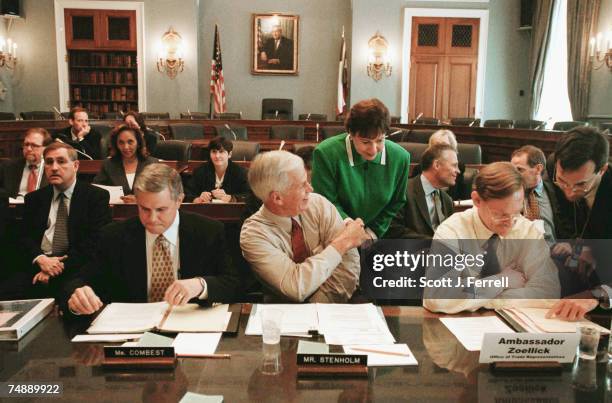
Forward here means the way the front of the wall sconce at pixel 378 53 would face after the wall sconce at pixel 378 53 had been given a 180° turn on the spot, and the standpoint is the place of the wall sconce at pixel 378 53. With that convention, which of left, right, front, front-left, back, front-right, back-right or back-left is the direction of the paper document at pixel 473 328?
back

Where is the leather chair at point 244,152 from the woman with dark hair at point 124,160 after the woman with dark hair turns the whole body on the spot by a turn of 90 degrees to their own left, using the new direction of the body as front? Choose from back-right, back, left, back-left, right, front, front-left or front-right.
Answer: front-left

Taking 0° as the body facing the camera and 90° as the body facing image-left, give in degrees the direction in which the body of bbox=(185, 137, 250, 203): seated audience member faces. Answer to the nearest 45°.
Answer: approximately 0°

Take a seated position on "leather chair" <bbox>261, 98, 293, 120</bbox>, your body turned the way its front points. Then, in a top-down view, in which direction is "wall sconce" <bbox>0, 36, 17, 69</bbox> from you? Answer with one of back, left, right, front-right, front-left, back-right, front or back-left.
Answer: right

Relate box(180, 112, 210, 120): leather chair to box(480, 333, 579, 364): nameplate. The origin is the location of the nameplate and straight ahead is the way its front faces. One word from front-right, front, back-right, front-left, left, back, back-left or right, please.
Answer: back-right

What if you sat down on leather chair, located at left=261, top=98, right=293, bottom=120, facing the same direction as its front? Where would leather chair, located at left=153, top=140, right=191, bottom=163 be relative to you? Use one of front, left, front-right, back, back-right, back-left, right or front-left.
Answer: front

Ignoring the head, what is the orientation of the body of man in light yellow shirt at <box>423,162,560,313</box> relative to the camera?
toward the camera

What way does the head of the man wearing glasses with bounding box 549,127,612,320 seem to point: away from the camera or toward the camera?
toward the camera

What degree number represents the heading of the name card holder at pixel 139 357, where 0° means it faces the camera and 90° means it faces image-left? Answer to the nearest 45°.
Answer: approximately 0°

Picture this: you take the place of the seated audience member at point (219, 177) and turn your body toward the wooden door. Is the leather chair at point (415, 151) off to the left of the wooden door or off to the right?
right

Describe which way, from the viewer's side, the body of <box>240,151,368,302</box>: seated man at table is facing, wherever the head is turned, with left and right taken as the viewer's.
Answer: facing the viewer and to the right of the viewer

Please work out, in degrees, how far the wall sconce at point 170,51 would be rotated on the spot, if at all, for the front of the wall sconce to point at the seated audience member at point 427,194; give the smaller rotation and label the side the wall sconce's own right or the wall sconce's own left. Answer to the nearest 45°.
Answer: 0° — it already faces them

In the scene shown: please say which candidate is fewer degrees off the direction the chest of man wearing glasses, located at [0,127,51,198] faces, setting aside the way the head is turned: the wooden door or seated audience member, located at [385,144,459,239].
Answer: the seated audience member

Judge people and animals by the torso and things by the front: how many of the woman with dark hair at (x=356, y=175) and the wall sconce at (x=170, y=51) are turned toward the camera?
2

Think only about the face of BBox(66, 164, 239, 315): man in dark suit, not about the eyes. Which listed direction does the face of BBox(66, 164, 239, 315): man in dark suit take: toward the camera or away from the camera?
toward the camera
